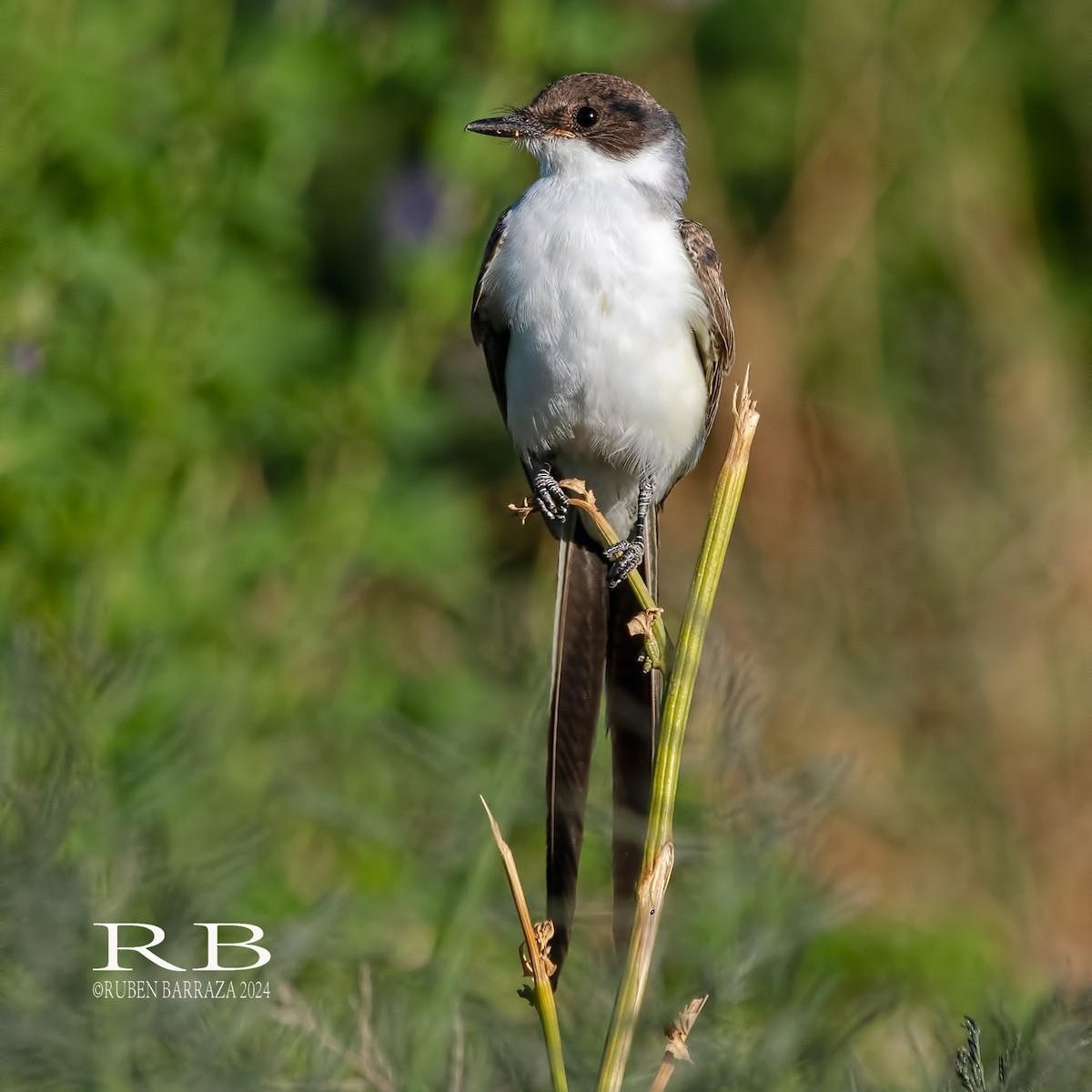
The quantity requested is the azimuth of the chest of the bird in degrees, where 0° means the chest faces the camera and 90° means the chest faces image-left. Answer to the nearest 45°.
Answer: approximately 0°
